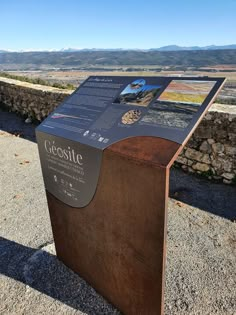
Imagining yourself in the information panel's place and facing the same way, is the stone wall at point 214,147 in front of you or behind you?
behind

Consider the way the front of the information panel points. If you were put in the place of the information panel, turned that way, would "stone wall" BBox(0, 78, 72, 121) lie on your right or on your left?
on your right

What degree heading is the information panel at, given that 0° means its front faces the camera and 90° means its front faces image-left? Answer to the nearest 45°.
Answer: approximately 45°
